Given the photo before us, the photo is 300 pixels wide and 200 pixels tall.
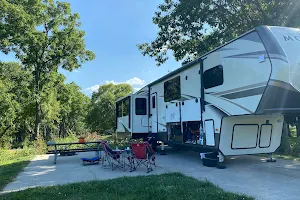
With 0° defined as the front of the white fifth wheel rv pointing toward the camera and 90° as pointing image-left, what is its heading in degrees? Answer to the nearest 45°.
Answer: approximately 315°

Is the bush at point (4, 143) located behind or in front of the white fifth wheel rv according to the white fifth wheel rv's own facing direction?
behind

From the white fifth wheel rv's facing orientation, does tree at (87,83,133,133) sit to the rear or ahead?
to the rear

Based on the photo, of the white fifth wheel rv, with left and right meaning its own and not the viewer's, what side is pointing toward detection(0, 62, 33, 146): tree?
back

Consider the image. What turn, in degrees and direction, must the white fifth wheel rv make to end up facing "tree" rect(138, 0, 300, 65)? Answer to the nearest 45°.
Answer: approximately 135° to its left

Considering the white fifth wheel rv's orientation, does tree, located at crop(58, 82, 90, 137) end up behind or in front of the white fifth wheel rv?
behind

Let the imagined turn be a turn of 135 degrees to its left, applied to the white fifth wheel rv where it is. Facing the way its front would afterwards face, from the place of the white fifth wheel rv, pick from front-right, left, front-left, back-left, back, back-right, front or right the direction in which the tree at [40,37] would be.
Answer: front-left
